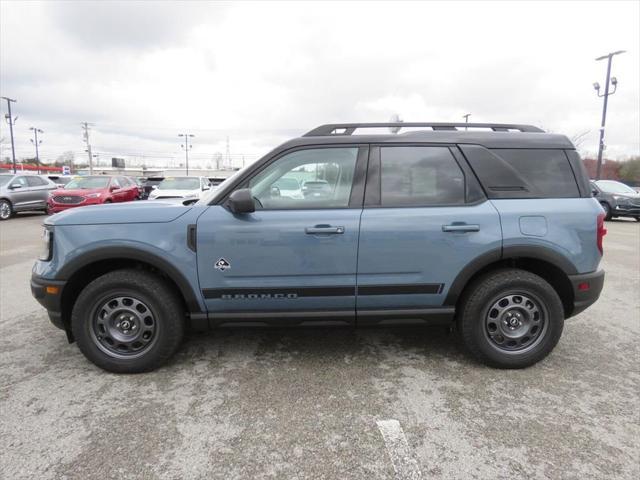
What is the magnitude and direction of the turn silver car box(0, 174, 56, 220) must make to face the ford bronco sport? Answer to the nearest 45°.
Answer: approximately 45° to its left

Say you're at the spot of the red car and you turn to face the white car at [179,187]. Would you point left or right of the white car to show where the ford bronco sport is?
right

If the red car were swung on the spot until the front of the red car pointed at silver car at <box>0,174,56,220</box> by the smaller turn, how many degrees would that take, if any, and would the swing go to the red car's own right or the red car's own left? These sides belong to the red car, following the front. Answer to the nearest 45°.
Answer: approximately 90° to the red car's own right

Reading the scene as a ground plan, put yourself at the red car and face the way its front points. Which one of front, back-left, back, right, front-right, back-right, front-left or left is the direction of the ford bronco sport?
front-left

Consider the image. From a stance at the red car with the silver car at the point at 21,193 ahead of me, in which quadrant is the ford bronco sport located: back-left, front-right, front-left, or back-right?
back-left

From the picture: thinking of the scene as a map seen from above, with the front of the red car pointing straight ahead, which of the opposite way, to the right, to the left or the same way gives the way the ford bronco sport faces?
to the right

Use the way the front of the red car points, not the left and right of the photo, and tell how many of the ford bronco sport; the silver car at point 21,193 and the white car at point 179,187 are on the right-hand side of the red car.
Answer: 1

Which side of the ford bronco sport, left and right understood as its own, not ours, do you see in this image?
left
